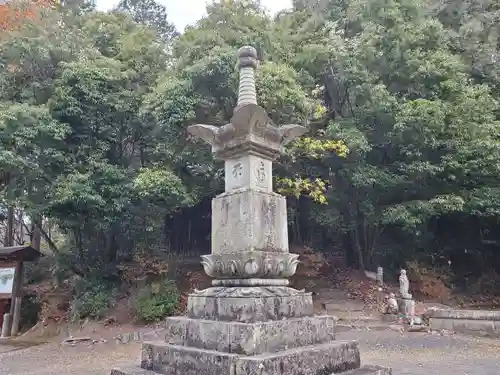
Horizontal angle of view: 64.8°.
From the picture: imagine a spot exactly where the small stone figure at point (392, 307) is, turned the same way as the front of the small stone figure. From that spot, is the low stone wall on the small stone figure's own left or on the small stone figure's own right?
on the small stone figure's own left

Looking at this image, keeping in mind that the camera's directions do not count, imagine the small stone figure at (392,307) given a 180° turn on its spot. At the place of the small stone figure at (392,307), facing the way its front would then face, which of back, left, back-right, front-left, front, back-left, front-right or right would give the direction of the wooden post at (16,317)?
left

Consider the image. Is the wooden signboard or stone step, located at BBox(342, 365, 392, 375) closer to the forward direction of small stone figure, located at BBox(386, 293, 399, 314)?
the stone step

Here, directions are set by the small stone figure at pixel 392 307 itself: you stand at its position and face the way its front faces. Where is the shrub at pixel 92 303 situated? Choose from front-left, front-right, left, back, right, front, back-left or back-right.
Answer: right

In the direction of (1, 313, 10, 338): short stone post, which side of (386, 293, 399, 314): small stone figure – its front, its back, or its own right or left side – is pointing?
right

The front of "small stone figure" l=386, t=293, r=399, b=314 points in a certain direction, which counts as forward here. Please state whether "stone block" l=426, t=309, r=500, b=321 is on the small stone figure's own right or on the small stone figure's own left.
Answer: on the small stone figure's own left

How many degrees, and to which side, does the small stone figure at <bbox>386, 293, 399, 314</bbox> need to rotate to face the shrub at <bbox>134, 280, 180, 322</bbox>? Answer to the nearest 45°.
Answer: approximately 90° to its right

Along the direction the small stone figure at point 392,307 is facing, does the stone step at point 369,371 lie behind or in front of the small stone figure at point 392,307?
in front

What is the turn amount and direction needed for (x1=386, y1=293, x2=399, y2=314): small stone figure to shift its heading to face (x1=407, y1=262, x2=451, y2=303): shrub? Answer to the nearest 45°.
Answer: approximately 180°

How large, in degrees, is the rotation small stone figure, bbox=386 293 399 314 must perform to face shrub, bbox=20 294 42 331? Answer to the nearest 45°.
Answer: approximately 90° to its right

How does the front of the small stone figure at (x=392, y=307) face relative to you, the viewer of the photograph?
facing the viewer
